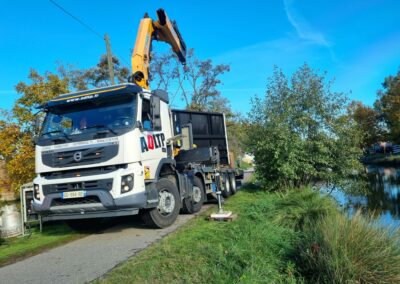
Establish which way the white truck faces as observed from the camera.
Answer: facing the viewer and to the left of the viewer

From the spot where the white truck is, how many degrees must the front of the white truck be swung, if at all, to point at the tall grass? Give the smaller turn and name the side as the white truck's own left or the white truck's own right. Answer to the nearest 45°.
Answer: approximately 90° to the white truck's own left

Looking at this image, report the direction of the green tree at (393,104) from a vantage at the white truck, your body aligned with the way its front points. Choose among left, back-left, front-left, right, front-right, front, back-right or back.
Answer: back

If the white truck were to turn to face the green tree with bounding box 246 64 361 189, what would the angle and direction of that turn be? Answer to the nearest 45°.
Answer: approximately 180°

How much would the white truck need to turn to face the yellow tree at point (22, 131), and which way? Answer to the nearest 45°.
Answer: approximately 90° to its right
